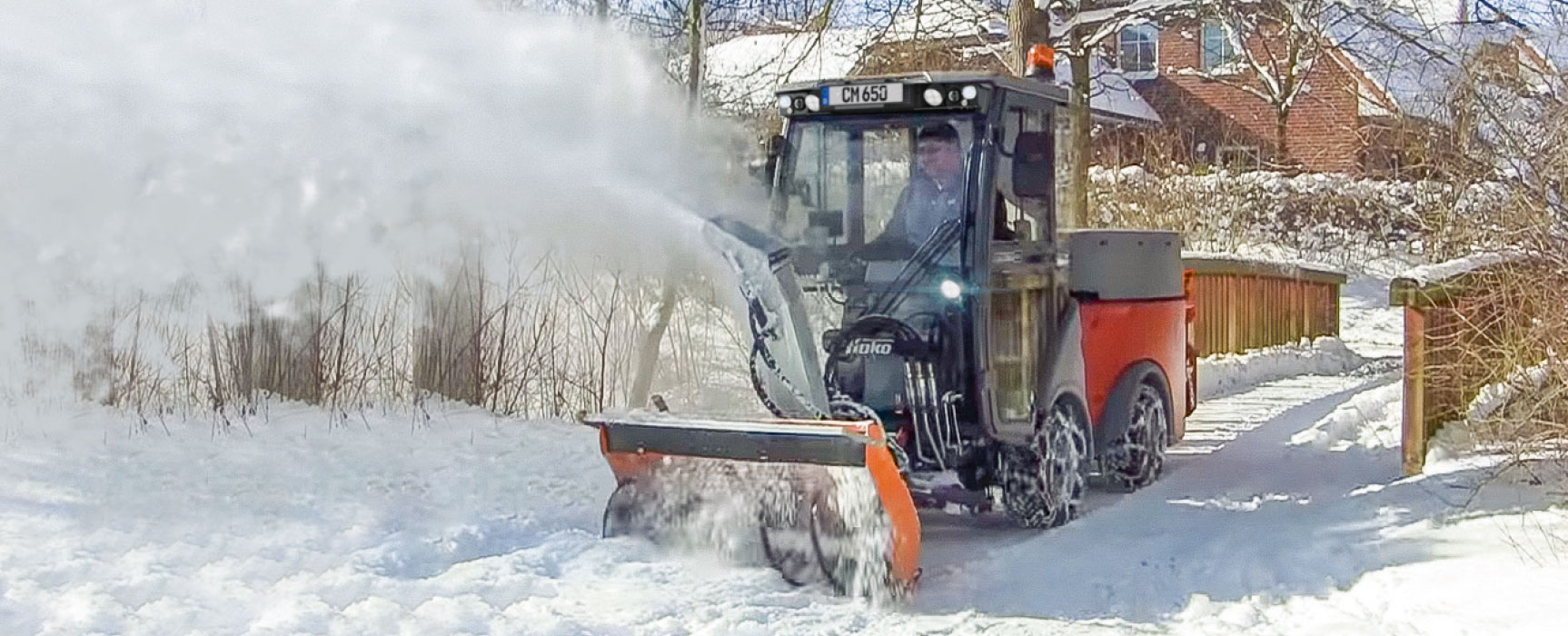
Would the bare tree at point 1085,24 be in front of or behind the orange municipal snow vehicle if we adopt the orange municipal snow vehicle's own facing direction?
behind

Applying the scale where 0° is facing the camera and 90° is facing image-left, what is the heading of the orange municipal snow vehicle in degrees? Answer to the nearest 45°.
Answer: approximately 45°

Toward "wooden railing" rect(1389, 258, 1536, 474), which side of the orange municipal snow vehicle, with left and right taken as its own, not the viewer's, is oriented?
back

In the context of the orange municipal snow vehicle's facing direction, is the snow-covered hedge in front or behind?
behind

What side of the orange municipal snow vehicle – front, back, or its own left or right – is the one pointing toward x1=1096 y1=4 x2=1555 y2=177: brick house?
back

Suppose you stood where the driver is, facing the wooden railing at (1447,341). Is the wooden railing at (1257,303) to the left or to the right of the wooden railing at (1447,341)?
left

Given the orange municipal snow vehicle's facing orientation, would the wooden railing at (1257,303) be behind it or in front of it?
behind

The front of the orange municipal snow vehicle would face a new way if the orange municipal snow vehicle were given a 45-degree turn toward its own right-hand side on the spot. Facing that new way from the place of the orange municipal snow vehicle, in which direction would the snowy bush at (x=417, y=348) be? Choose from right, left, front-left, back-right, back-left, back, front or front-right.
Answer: front-right
